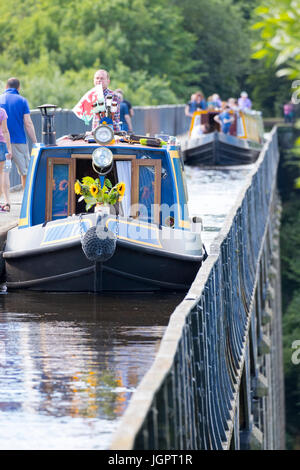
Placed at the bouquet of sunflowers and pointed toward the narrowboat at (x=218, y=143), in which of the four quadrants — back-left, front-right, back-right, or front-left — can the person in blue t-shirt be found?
front-left

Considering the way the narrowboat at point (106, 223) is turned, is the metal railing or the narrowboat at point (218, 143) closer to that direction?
the metal railing

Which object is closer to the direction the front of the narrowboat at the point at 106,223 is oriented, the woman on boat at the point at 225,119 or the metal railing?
the metal railing

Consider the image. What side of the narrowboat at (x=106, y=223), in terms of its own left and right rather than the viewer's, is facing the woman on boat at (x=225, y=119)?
back

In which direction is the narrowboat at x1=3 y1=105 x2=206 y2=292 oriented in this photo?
toward the camera

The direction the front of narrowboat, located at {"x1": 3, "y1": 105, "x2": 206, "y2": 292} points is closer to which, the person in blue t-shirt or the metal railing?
the metal railing

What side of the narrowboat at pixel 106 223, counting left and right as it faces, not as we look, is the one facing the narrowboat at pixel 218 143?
back
